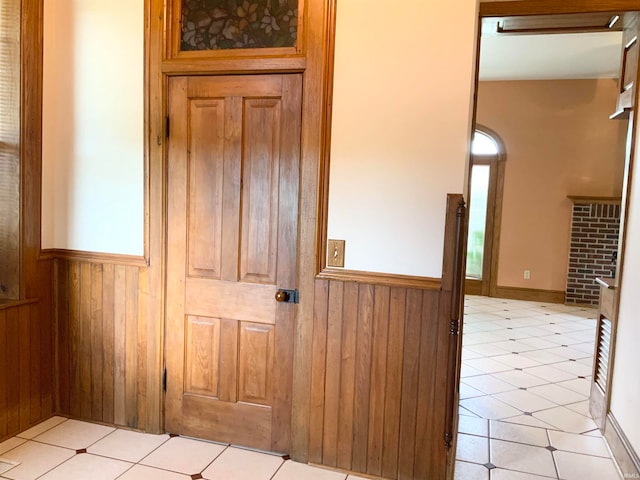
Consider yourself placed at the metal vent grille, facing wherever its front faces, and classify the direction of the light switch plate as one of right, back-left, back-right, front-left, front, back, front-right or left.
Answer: front-left

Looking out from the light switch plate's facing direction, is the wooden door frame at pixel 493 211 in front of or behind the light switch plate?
behind

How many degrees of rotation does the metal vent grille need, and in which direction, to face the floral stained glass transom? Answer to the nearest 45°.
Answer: approximately 45° to its left

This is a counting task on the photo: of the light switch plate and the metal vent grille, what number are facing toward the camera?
1

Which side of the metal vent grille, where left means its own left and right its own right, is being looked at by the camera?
left

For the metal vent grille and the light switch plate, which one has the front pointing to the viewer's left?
the metal vent grille

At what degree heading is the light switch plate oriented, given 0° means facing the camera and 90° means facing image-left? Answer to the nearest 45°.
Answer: approximately 0°

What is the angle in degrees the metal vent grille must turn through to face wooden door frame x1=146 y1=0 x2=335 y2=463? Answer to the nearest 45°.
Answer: approximately 45° to its left
